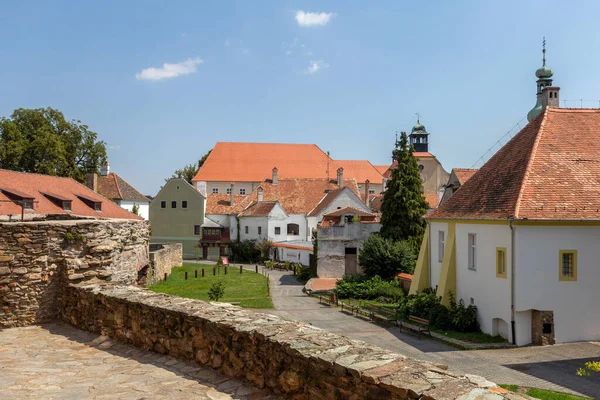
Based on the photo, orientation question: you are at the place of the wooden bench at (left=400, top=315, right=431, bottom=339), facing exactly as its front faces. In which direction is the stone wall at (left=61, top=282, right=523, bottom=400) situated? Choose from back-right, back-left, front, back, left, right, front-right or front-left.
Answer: front-left

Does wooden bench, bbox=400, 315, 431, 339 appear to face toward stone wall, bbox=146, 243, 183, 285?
no

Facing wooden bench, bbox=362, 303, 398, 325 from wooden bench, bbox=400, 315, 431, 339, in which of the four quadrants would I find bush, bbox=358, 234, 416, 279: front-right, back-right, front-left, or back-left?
front-right

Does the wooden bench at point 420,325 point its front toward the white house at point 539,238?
no

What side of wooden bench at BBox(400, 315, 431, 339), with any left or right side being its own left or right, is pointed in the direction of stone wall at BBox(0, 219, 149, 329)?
front

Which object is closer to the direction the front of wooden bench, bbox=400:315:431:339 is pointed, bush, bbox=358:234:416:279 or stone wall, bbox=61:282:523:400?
the stone wall

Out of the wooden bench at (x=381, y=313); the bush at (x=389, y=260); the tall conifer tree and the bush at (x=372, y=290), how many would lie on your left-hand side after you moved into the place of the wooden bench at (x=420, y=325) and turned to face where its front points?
0

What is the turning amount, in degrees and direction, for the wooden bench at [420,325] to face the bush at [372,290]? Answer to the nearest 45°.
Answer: approximately 135° to its right

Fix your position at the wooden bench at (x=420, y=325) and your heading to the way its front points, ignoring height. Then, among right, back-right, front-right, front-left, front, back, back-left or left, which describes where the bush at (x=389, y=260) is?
back-right

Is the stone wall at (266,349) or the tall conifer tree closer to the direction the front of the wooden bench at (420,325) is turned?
the stone wall

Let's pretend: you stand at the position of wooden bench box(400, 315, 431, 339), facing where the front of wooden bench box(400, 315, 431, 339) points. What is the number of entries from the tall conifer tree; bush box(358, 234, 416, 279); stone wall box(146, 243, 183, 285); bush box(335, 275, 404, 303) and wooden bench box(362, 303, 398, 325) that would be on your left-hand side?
0

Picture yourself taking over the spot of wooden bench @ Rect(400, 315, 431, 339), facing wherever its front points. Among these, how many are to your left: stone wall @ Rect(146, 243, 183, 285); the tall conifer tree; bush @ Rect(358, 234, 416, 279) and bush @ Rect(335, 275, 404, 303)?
0

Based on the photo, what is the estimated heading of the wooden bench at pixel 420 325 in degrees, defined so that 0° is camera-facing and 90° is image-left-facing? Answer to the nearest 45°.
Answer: approximately 45°

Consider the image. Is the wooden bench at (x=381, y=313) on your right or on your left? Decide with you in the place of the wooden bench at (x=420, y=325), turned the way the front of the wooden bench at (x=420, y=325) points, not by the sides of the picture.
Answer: on your right

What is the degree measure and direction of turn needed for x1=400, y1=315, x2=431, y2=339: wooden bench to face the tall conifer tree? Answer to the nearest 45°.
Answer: approximately 135° to its right
